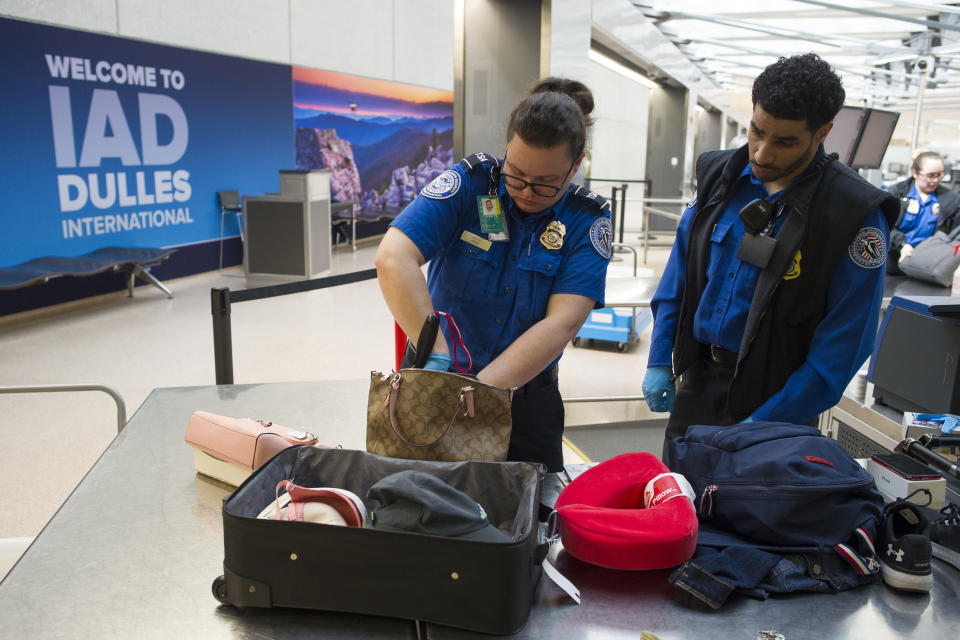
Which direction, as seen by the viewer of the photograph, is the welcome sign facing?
facing the viewer and to the right of the viewer

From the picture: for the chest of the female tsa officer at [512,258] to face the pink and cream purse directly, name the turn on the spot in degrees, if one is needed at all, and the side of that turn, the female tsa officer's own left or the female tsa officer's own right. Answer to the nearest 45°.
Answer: approximately 90° to the female tsa officer's own right

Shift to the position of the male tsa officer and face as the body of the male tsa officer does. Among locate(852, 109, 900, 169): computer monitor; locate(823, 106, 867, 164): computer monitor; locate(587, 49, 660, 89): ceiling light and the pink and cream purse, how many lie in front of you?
1

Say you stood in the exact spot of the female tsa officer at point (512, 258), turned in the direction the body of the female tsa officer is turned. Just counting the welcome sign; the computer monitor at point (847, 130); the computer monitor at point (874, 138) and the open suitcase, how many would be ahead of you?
1

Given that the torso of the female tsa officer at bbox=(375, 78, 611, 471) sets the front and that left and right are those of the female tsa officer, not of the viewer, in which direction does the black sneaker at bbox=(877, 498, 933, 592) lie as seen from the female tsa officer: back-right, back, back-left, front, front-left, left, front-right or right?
front-left

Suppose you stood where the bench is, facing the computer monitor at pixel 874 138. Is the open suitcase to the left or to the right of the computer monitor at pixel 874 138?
right

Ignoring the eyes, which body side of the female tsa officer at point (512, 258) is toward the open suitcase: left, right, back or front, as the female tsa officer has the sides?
front

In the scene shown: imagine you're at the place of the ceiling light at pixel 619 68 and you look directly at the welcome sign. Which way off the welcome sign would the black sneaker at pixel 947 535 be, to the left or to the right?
left

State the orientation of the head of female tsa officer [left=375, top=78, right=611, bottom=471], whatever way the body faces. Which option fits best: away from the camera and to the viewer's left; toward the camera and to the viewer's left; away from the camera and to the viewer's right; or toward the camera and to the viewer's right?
toward the camera and to the viewer's left

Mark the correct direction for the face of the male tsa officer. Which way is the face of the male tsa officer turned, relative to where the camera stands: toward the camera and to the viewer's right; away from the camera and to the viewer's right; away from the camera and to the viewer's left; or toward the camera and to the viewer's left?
toward the camera and to the viewer's left

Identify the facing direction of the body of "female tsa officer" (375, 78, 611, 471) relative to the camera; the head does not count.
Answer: toward the camera

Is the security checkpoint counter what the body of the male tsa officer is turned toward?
yes

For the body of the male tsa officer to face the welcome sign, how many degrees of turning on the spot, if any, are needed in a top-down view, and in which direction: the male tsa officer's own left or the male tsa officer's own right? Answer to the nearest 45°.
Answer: approximately 90° to the male tsa officer's own right
